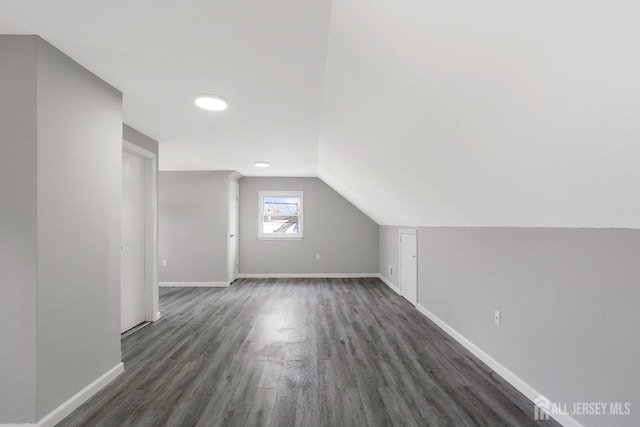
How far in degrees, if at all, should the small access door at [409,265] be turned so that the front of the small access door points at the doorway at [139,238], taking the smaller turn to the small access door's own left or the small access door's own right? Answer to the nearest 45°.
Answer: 0° — it already faces it

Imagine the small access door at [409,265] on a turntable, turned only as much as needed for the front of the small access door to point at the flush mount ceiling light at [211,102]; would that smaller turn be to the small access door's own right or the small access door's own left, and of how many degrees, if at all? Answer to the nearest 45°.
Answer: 0° — it already faces it

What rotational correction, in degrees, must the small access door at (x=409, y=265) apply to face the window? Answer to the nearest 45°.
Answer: approximately 90° to its right

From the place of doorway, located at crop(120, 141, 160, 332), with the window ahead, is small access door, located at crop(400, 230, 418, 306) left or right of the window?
right

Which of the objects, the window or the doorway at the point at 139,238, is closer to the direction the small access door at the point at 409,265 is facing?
the doorway

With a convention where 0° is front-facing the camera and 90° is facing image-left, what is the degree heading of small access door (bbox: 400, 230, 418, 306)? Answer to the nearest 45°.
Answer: approximately 45°
